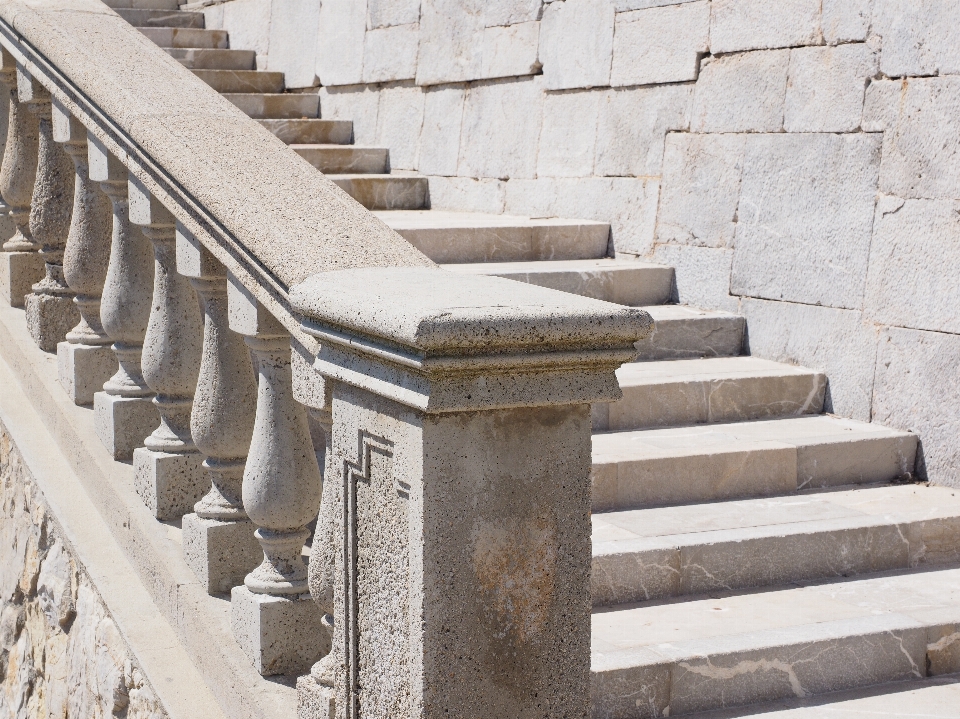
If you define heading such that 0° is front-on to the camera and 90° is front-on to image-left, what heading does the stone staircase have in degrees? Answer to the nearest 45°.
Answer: approximately 315°
